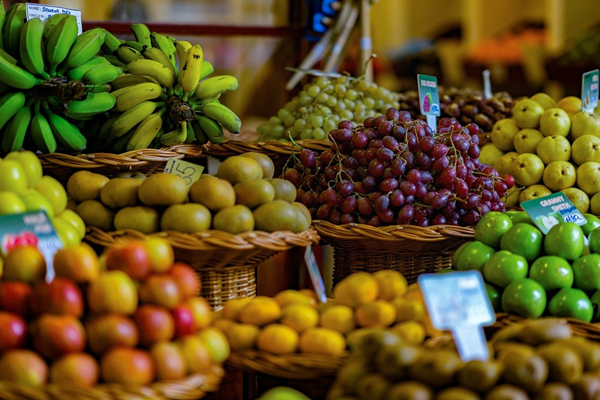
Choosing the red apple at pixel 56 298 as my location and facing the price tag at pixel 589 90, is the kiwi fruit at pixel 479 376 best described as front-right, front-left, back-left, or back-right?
front-right

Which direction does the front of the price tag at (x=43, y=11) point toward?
toward the camera

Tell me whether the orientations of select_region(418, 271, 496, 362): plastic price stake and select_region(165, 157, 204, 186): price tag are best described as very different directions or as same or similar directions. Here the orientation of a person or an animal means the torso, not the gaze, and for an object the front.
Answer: same or similar directions

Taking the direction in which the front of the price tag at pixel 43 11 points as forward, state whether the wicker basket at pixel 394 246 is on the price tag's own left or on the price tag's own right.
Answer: on the price tag's own left

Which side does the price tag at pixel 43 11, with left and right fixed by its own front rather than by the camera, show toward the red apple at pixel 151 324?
front

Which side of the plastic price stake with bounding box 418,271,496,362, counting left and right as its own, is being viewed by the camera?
front

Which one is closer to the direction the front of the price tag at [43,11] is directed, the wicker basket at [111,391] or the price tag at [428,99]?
the wicker basket

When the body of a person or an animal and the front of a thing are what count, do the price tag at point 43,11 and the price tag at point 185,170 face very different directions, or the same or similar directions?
same or similar directions

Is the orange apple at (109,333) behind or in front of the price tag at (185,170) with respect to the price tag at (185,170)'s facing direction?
in front

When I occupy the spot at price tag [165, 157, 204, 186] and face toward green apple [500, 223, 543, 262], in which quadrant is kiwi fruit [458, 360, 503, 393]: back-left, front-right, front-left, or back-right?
front-right

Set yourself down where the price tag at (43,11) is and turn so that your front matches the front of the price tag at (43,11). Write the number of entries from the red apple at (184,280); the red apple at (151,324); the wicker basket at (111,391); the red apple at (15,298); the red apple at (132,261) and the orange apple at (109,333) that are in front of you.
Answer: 6

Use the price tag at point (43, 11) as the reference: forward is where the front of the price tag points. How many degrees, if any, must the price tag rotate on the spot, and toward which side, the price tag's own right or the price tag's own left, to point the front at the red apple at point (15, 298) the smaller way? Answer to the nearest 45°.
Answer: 0° — it already faces it
